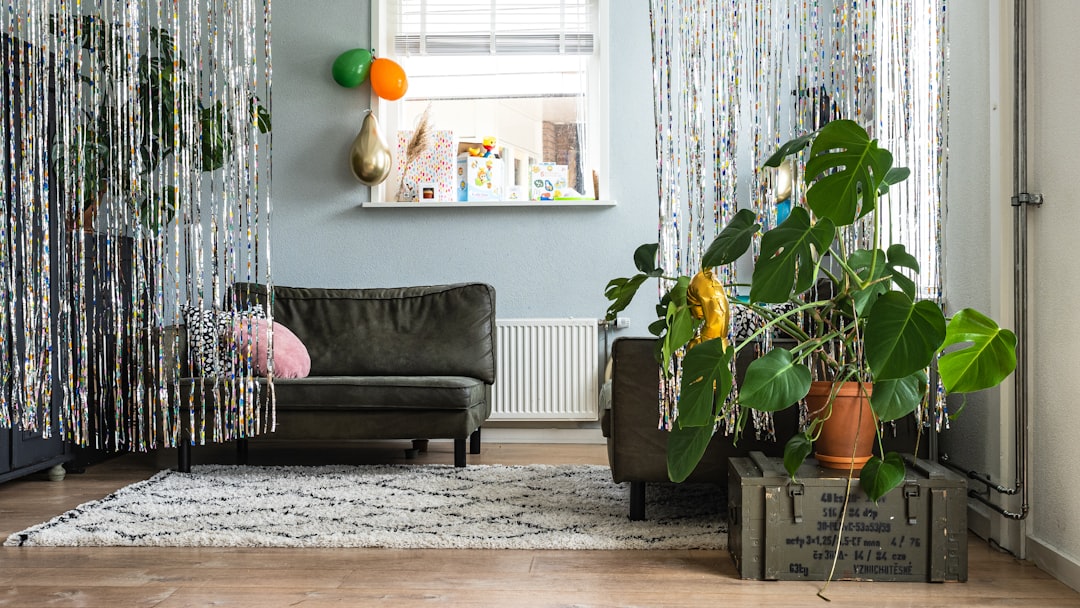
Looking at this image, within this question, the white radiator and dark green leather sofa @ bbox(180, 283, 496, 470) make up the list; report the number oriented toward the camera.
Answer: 2

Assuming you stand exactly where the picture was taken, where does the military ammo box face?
facing the viewer

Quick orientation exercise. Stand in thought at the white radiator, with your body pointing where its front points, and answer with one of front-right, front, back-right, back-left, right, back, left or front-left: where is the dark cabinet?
front-right

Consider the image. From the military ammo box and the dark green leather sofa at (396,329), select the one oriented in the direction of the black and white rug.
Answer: the dark green leather sofa

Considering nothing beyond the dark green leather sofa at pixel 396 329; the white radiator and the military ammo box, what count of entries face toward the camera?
3

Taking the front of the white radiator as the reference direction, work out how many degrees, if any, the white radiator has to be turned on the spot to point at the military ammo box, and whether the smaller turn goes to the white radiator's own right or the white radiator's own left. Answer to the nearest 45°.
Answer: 0° — it already faces it

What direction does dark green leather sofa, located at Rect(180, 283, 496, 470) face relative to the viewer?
toward the camera

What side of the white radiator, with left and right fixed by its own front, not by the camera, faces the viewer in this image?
front

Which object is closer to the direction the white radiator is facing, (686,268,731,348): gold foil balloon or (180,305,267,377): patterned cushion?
the gold foil balloon

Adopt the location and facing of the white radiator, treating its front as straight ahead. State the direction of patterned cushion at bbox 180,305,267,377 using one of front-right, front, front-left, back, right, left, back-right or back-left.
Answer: front-right

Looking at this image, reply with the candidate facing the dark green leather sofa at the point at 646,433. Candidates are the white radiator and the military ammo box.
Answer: the white radiator

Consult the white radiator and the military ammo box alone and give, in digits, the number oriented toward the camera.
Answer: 2
